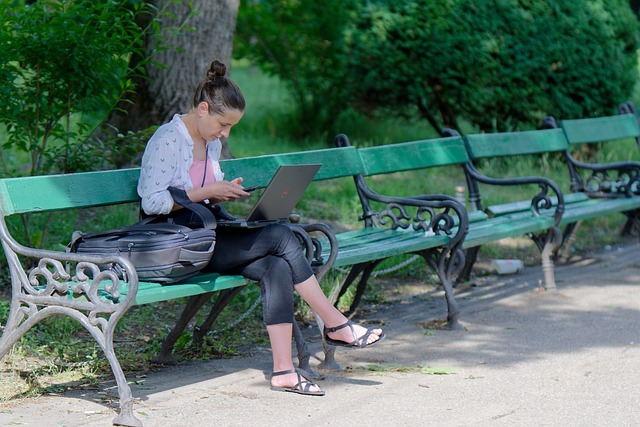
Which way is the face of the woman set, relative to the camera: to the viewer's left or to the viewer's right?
to the viewer's right

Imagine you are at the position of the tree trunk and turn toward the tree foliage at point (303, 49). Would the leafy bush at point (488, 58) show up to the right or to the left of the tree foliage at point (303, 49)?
right

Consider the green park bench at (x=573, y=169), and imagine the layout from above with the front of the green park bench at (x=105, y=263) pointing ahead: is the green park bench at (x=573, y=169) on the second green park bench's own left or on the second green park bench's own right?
on the second green park bench's own left

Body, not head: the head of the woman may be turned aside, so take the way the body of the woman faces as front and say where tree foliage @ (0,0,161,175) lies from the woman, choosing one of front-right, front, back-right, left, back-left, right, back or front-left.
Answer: back

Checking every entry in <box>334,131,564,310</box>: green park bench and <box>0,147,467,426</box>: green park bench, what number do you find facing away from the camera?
0

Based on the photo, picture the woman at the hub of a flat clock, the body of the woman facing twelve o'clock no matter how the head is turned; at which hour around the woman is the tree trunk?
The tree trunk is roughly at 7 o'clock from the woman.

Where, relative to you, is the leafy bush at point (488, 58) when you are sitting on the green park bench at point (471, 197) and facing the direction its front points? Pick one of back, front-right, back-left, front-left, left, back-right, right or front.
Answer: back-left

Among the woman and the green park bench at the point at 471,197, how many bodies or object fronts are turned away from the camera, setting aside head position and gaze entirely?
0

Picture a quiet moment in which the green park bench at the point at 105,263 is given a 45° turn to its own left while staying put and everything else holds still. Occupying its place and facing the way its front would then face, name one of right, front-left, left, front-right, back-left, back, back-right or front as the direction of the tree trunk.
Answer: left

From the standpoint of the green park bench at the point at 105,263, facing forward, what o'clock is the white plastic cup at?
The white plastic cup is roughly at 9 o'clock from the green park bench.

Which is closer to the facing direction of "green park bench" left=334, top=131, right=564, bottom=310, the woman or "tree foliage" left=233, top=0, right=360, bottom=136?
the woman

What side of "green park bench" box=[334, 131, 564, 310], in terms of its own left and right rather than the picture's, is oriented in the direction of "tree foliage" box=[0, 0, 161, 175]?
right

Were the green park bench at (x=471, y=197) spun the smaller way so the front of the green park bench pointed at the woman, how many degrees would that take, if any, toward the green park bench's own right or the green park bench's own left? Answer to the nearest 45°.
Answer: approximately 90° to the green park bench's own right

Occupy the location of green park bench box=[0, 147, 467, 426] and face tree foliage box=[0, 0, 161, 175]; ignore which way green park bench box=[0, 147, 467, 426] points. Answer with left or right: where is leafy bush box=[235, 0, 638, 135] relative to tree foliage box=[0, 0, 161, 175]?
right
